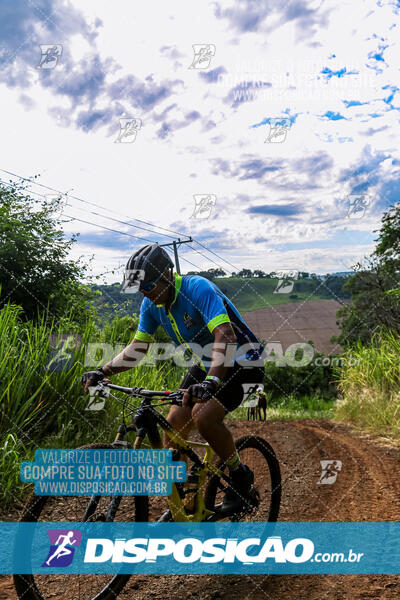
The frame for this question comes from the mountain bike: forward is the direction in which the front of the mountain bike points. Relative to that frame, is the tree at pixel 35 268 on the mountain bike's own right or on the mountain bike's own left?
on the mountain bike's own right

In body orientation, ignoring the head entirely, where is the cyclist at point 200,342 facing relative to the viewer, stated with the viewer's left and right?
facing the viewer and to the left of the viewer

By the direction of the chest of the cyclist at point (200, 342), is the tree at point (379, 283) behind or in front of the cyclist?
behind

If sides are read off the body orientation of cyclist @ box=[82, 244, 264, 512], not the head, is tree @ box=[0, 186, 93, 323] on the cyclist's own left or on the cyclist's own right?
on the cyclist's own right
